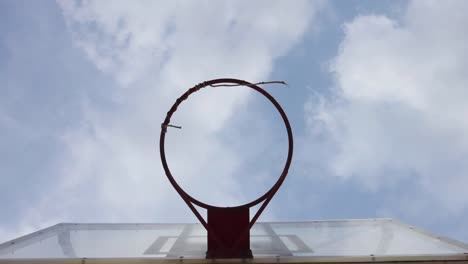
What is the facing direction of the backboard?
toward the camera

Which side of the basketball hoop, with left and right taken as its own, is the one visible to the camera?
front
